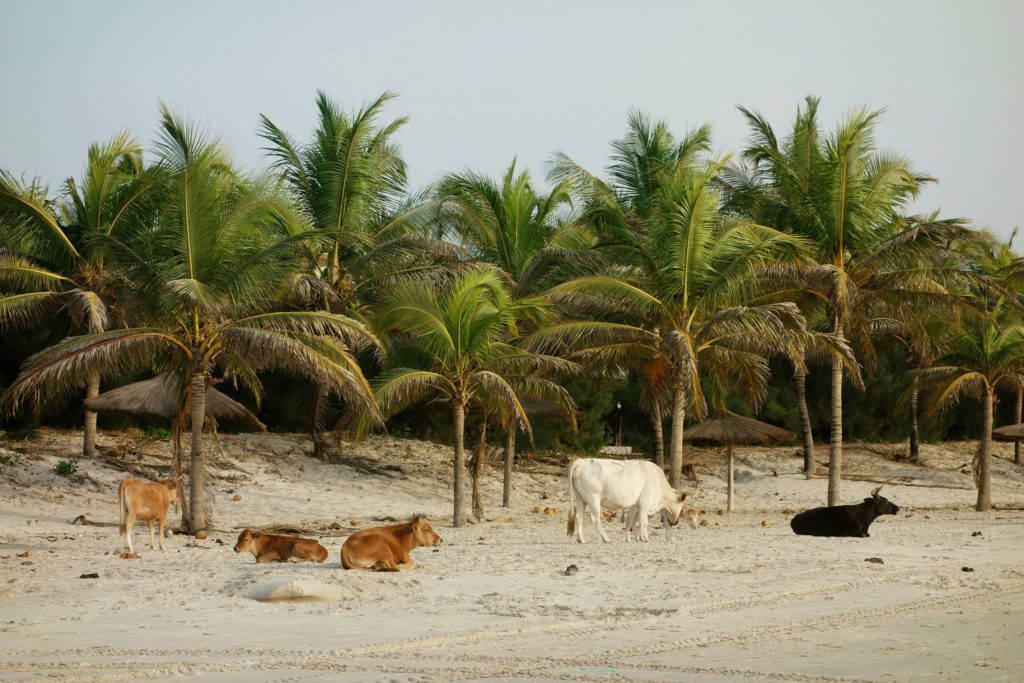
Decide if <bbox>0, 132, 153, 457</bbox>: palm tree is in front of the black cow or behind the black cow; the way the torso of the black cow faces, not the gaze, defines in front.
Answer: behind

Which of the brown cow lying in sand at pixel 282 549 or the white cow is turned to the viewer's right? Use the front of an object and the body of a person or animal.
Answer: the white cow

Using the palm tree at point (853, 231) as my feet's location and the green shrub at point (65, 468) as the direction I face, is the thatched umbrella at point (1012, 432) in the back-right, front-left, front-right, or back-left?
back-right

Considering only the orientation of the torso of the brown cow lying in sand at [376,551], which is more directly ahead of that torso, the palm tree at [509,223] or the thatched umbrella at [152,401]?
the palm tree

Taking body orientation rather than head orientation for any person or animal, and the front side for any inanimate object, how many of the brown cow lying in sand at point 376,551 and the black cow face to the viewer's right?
2

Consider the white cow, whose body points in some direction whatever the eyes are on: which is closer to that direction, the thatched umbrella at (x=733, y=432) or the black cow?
the black cow

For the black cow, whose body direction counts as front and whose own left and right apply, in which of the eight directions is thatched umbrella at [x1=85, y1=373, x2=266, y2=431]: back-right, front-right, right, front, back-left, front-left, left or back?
back

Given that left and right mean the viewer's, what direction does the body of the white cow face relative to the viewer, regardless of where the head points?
facing to the right of the viewer

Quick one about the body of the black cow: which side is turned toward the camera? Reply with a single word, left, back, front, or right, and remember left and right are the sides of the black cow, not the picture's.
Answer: right

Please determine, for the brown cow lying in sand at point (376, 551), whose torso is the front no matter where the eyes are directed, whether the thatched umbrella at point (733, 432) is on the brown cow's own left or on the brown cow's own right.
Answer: on the brown cow's own left

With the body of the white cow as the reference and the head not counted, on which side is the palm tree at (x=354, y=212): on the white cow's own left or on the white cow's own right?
on the white cow's own left

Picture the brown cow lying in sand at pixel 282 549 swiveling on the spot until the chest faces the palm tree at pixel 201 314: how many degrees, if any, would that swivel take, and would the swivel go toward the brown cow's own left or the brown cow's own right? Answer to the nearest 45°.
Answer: approximately 90° to the brown cow's own right

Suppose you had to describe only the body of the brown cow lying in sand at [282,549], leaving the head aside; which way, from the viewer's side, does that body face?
to the viewer's left

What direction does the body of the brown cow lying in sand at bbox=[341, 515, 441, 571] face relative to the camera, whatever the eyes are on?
to the viewer's right

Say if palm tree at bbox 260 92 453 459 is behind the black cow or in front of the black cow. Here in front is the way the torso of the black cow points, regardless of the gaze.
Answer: behind
